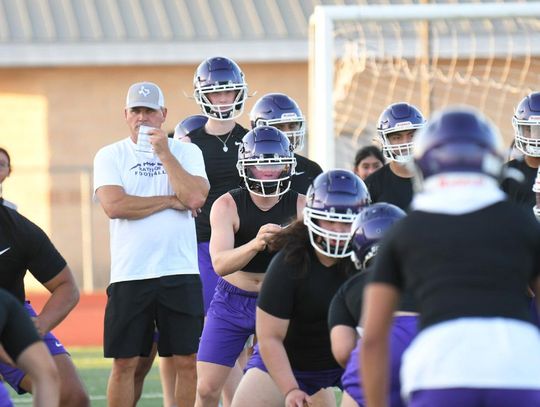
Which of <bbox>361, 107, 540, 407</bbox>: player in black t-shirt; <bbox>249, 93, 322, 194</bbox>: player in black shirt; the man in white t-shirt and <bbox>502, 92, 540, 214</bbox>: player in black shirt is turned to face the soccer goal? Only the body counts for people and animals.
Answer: <bbox>361, 107, 540, 407</bbox>: player in black t-shirt

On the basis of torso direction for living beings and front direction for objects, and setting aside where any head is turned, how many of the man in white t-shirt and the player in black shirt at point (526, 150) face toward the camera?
2

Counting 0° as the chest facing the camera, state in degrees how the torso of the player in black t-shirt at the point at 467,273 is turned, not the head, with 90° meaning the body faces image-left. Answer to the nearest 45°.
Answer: approximately 180°

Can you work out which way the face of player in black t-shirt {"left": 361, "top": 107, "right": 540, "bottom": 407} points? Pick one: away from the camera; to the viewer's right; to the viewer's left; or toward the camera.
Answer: away from the camera

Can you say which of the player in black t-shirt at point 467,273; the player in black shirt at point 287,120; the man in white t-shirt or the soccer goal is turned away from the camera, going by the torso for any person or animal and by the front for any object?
the player in black t-shirt at point 467,273

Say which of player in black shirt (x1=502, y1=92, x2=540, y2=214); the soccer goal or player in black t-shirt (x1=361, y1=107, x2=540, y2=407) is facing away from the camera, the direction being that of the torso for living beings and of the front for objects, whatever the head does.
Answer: player in black t-shirt (x1=361, y1=107, x2=540, y2=407)

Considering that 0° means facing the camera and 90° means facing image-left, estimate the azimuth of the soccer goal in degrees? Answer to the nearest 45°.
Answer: approximately 0°

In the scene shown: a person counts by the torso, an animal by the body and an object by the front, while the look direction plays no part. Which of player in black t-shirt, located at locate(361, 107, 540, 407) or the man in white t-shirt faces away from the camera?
the player in black t-shirt

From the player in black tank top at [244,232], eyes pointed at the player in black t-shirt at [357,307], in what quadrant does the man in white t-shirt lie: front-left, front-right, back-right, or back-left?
back-right

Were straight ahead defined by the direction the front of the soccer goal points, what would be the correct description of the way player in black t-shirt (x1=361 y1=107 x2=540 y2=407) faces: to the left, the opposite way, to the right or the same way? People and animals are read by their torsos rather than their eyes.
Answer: the opposite way

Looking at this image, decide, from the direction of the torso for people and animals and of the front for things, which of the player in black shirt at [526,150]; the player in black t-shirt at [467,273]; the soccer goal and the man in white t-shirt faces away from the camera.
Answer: the player in black t-shirt at [467,273]
